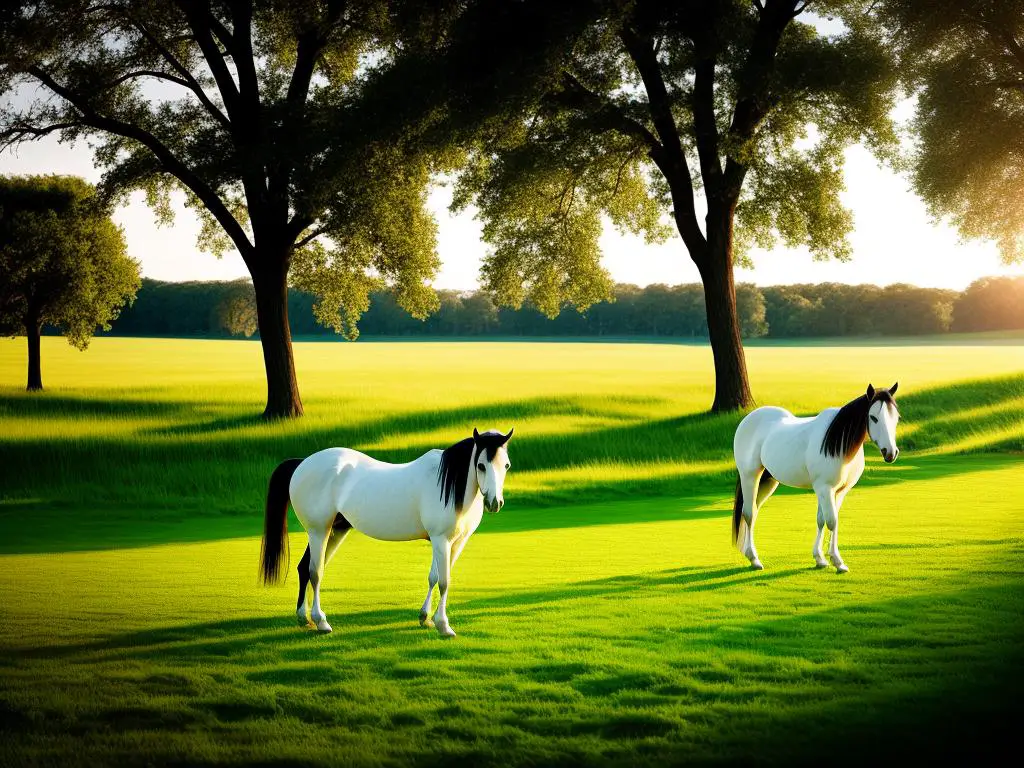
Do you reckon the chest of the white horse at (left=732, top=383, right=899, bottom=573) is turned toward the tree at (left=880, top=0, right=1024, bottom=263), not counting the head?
no

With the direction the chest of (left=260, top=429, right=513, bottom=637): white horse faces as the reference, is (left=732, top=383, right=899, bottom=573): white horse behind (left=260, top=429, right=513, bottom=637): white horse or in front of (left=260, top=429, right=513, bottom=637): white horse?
in front

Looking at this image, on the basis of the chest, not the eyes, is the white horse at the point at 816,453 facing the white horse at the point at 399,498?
no

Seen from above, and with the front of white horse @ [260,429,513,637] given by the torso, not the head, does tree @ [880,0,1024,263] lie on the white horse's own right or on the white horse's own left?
on the white horse's own left

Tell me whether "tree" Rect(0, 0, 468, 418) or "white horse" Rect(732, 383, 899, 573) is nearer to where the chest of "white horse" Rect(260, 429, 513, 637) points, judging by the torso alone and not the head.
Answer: the white horse

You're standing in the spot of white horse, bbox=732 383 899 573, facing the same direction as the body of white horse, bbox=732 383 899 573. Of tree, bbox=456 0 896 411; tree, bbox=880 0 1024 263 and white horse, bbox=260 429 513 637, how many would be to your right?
1

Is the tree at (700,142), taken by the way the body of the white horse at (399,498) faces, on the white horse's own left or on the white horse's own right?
on the white horse's own left

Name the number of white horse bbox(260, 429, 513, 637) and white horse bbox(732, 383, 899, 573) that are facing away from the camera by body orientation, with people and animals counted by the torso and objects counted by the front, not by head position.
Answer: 0

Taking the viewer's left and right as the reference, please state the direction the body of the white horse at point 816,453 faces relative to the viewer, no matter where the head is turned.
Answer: facing the viewer and to the right of the viewer

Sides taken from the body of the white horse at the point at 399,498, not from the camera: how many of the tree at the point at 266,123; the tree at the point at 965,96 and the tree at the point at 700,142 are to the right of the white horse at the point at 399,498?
0

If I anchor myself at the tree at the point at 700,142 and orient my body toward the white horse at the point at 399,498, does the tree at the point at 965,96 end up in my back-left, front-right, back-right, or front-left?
back-left

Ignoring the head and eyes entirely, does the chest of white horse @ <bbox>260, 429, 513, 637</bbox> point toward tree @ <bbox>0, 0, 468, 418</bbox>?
no

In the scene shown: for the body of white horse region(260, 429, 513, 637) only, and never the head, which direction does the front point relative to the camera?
to the viewer's right
